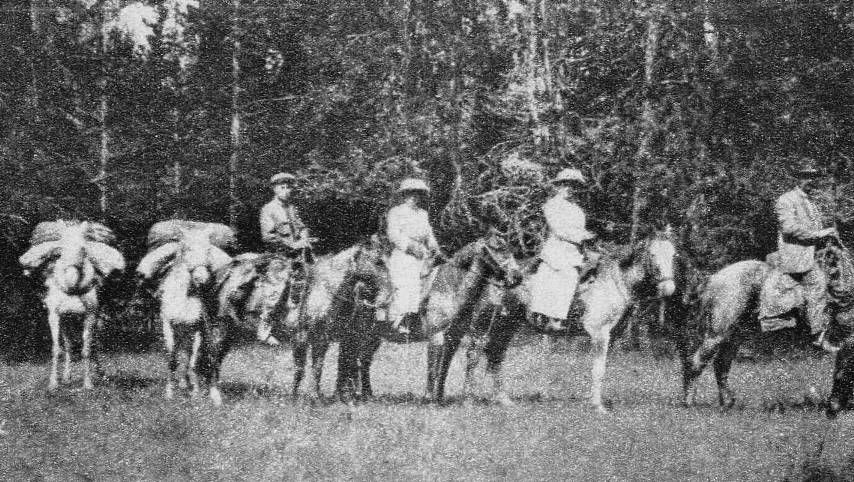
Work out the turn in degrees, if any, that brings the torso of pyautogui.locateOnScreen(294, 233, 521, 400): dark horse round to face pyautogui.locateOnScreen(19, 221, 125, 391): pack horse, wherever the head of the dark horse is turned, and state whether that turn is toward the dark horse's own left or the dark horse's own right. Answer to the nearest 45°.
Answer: approximately 180°

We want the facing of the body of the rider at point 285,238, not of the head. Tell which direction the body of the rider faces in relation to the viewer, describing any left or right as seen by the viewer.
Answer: facing the viewer and to the right of the viewer

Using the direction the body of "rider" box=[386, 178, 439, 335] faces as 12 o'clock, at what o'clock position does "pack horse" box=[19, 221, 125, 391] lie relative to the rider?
The pack horse is roughly at 5 o'clock from the rider.

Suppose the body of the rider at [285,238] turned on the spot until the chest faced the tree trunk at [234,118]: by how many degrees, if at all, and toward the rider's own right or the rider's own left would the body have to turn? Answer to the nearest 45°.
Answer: approximately 135° to the rider's own left

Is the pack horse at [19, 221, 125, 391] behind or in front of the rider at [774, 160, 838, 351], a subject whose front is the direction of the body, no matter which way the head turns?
behind

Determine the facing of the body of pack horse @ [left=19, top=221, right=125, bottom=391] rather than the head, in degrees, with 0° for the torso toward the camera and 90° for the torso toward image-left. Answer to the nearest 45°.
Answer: approximately 0°

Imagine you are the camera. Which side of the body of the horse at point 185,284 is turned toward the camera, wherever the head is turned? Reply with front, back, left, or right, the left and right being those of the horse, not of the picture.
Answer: front

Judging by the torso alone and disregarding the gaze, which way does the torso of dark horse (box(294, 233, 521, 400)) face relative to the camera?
to the viewer's right

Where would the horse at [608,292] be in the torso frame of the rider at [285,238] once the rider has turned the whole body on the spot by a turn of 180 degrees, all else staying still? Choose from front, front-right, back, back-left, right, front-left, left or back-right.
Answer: back-right

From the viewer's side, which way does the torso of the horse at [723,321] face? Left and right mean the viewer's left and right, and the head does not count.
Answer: facing to the right of the viewer

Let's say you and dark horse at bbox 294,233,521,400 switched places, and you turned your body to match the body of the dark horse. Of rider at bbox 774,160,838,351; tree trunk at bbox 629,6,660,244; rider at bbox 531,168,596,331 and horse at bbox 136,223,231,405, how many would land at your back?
1

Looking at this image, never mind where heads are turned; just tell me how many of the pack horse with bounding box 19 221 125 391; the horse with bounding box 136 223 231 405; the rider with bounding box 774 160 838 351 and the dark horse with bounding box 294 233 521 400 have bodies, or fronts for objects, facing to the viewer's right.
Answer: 2

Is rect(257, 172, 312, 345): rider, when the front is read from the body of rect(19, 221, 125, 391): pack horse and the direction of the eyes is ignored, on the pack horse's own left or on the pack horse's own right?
on the pack horse's own left

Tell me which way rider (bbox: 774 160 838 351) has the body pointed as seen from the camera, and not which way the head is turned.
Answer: to the viewer's right

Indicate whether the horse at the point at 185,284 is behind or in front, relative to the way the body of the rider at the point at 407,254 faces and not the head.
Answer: behind

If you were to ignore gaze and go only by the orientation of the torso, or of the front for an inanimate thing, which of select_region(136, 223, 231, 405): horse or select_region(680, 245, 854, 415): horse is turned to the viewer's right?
select_region(680, 245, 854, 415): horse

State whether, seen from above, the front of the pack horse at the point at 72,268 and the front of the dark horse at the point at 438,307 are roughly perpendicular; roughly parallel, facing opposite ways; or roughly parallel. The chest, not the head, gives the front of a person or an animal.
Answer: roughly perpendicular
